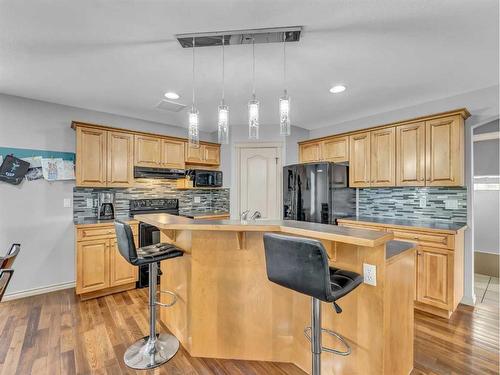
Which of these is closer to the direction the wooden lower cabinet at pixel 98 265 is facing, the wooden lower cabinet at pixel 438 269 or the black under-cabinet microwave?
the wooden lower cabinet

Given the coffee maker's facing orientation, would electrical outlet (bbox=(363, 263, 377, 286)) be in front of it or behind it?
in front

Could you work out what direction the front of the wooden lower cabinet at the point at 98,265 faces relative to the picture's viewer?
facing the viewer and to the right of the viewer

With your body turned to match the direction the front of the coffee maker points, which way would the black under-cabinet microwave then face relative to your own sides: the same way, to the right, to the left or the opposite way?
the same way

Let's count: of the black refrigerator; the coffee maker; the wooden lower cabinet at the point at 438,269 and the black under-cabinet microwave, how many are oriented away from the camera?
0

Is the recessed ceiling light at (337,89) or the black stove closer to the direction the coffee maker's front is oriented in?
the recessed ceiling light

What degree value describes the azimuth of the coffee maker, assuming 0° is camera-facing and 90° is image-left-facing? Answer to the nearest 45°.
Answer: approximately 315°

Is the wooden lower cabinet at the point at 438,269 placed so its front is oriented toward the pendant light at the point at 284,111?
yes

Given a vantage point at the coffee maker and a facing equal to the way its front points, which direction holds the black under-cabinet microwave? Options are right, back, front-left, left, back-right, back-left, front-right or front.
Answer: front-left

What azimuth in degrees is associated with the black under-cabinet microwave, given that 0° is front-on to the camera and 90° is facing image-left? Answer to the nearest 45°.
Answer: approximately 315°

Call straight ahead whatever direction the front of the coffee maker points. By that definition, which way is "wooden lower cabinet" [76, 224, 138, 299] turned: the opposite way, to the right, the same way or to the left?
the same way

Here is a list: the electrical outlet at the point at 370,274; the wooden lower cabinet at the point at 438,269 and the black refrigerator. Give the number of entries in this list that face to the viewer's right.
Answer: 0

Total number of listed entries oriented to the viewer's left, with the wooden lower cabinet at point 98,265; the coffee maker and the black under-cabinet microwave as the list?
0

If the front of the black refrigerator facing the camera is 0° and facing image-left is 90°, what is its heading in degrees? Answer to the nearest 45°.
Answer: approximately 45°

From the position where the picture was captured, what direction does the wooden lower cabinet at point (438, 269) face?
facing the viewer and to the left of the viewer

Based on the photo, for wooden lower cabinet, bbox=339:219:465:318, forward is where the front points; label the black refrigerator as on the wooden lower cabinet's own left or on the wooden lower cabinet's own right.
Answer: on the wooden lower cabinet's own right

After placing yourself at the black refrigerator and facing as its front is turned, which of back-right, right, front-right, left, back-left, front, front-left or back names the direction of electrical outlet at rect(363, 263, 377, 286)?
front-left
